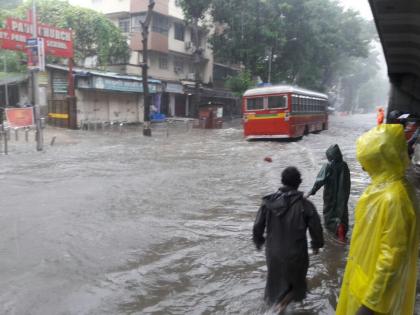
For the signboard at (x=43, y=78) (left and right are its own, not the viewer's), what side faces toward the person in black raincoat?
front

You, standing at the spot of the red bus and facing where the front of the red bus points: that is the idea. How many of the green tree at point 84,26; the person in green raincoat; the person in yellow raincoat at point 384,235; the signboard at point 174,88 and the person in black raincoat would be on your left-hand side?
2

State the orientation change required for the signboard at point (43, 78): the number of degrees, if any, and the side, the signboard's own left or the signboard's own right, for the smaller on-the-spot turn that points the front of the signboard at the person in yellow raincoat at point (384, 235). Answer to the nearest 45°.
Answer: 0° — it already faces them

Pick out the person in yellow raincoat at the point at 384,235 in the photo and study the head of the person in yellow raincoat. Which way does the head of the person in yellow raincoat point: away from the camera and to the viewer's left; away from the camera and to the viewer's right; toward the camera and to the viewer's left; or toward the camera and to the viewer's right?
away from the camera and to the viewer's left

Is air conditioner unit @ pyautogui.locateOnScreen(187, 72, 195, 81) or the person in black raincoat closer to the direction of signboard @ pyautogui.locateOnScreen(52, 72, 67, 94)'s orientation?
the person in black raincoat

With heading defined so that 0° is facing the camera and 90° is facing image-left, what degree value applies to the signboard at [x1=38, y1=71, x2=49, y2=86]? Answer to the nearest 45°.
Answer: approximately 0°
